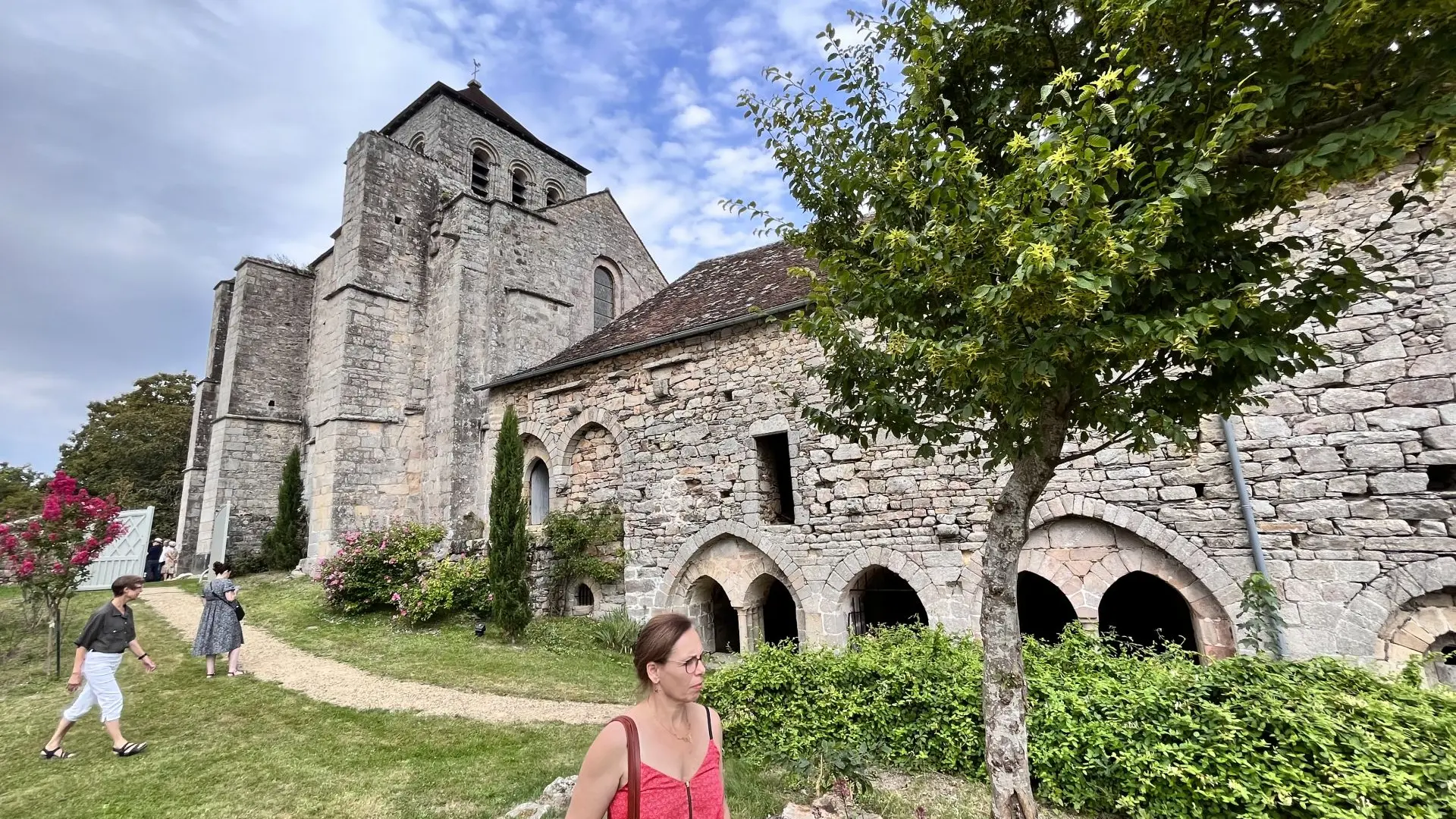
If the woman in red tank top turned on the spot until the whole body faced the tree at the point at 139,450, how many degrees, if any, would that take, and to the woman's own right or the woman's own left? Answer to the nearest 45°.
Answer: approximately 180°

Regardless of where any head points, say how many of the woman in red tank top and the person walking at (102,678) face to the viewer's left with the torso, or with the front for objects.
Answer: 0

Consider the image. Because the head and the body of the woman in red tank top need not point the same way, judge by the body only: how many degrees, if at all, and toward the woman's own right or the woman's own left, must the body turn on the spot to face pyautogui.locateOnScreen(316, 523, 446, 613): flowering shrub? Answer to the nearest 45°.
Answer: approximately 180°

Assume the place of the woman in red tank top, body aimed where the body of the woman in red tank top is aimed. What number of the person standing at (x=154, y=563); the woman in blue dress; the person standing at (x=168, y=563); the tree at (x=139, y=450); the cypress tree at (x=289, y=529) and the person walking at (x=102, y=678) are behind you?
6

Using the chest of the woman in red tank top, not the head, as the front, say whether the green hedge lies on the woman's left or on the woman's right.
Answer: on the woman's left

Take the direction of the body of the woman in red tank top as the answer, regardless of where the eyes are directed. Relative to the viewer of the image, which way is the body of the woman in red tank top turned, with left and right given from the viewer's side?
facing the viewer and to the right of the viewer

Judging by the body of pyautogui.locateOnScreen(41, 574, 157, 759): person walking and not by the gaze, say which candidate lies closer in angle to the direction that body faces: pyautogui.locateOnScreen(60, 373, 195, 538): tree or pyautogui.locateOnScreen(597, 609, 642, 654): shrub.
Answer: the shrub
